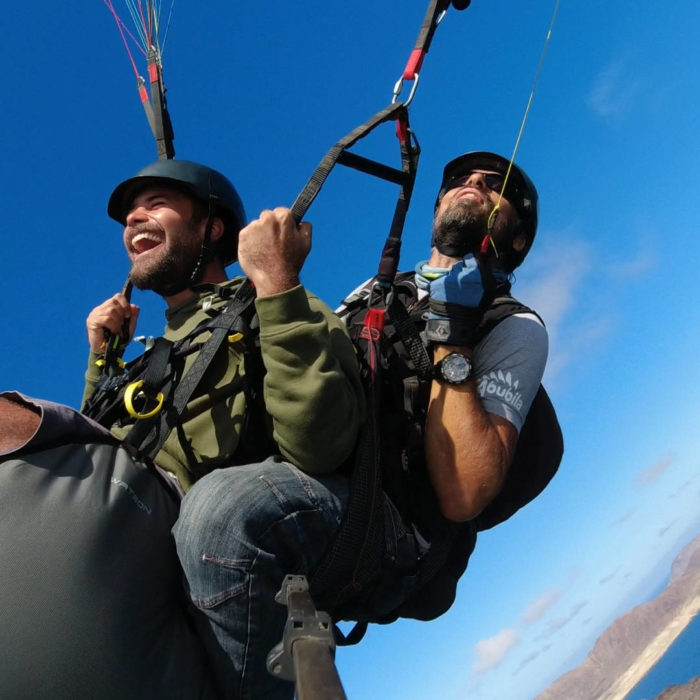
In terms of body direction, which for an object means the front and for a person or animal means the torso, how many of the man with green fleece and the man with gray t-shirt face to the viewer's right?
0

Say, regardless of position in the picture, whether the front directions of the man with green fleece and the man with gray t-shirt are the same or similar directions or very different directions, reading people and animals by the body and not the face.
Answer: same or similar directions

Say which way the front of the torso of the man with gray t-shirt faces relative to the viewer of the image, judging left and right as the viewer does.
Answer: facing the viewer and to the left of the viewer

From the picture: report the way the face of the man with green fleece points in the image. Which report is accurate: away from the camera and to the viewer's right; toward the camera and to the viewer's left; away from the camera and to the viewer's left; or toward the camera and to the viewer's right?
toward the camera and to the viewer's left

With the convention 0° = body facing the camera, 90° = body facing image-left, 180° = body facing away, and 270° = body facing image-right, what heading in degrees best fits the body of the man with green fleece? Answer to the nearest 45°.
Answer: approximately 45°

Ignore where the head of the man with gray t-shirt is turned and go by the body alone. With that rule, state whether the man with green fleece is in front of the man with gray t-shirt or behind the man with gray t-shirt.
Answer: in front

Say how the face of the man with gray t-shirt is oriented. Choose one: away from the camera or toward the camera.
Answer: toward the camera

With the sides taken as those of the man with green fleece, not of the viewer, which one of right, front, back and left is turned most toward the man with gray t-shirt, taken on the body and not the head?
back
